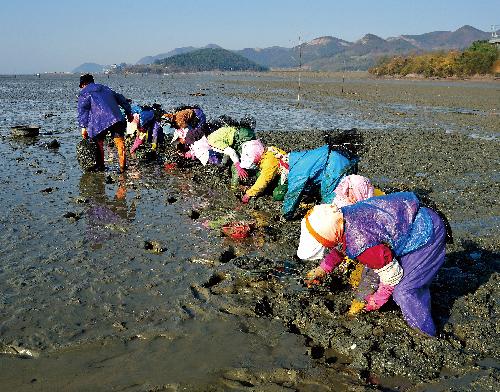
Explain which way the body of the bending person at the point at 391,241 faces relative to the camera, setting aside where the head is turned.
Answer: to the viewer's left

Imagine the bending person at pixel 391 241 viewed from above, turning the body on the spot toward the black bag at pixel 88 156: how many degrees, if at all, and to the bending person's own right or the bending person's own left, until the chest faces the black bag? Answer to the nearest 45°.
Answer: approximately 45° to the bending person's own right

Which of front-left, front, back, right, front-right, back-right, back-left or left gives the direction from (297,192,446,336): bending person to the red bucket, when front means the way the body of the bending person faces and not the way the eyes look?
front-right

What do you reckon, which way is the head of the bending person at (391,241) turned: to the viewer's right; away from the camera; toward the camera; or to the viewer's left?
to the viewer's left
